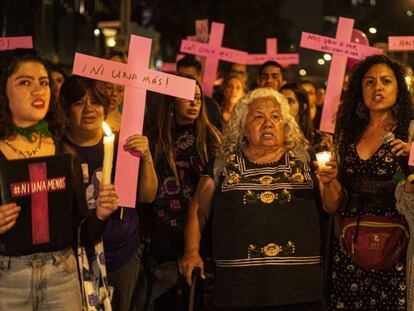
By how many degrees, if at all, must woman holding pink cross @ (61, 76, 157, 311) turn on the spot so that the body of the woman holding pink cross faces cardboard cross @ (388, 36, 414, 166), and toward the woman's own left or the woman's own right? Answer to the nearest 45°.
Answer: approximately 135° to the woman's own left

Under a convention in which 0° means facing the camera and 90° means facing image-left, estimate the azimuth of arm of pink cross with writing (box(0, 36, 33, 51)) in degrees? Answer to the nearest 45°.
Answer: approximately 0°

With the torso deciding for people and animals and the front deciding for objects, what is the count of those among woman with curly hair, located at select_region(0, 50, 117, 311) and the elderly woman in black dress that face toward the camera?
2

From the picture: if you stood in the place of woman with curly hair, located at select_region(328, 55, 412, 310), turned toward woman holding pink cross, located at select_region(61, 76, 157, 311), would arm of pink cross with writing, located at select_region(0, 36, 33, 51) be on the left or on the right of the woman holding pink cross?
right

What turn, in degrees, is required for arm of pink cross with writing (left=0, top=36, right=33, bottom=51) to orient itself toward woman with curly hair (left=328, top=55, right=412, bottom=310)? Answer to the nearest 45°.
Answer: approximately 45° to its left

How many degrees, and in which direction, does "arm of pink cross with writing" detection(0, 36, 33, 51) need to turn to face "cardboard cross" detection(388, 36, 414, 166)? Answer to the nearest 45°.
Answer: approximately 90° to its left

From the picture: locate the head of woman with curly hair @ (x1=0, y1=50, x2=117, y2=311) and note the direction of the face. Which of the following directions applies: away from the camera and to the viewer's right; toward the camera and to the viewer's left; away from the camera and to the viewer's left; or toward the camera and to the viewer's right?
toward the camera and to the viewer's right

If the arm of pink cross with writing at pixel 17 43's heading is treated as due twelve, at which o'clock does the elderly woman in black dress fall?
The elderly woman in black dress is roughly at 11 o'clock from the arm of pink cross with writing.

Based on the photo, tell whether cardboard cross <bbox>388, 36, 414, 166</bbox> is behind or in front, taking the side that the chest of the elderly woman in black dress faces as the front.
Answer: behind

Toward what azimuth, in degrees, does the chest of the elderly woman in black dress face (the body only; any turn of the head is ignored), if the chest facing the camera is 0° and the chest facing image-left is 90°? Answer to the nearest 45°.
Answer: approximately 0°

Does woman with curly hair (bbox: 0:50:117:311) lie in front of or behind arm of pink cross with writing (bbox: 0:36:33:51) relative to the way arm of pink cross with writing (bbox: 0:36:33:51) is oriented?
in front

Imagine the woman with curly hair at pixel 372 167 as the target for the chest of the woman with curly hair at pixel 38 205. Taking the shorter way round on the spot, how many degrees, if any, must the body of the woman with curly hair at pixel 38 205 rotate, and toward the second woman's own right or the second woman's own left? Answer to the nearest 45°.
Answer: approximately 90° to the second woman's own left
